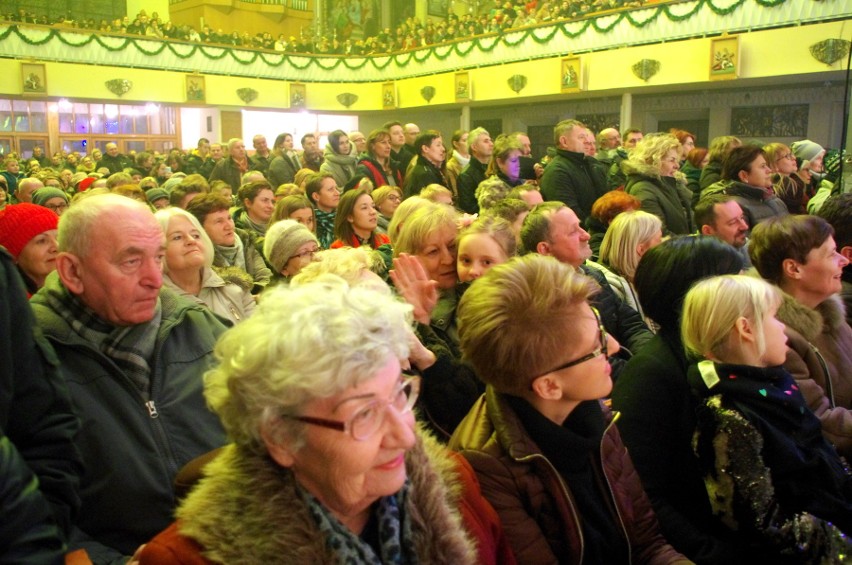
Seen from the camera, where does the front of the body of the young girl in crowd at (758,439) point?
to the viewer's right

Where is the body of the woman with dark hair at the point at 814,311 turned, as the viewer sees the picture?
to the viewer's right

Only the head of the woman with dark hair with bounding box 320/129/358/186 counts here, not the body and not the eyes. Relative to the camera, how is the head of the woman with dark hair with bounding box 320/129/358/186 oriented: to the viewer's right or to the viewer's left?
to the viewer's right

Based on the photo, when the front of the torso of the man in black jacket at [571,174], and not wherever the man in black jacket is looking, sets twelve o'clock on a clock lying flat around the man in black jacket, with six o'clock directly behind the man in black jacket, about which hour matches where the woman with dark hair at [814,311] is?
The woman with dark hair is roughly at 1 o'clock from the man in black jacket.

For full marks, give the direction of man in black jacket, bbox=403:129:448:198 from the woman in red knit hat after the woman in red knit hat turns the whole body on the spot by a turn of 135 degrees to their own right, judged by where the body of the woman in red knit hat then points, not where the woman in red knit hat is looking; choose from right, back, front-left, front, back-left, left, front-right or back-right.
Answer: back-right

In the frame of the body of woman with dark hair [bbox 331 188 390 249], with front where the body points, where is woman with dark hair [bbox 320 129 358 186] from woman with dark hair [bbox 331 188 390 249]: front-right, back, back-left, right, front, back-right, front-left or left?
back-left

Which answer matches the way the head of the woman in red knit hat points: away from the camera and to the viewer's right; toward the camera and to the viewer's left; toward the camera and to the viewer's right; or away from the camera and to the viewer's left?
toward the camera and to the viewer's right

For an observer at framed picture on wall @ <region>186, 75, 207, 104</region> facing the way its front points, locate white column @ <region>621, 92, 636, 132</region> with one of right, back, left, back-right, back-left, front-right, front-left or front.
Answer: front-left

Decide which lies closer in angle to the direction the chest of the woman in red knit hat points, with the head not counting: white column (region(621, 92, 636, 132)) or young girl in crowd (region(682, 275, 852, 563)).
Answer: the young girl in crowd

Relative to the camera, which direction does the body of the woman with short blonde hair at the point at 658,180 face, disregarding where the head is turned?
to the viewer's right

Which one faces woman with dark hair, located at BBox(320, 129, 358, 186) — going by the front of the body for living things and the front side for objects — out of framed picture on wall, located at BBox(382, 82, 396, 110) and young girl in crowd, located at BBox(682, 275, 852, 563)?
the framed picture on wall

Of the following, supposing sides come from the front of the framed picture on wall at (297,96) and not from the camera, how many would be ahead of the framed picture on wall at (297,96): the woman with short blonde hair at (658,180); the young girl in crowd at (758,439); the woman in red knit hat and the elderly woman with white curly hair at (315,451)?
4

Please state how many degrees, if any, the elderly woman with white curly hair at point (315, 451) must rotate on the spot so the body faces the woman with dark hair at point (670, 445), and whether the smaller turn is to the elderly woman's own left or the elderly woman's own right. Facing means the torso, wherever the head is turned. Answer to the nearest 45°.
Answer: approximately 90° to the elderly woman's own left

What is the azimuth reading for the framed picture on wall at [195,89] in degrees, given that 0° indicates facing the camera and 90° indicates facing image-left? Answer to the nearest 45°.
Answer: approximately 0°
